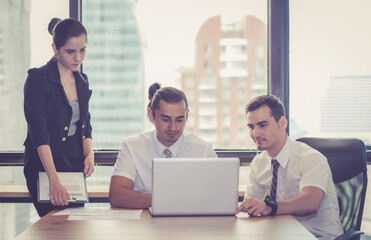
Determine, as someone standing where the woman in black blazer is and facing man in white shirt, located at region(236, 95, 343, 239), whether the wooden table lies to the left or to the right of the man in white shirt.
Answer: right

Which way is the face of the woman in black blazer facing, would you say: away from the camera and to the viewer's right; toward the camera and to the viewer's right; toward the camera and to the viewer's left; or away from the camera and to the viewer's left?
toward the camera and to the viewer's right

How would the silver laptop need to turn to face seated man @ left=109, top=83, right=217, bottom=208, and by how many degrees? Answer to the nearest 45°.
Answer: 0° — it already faces them

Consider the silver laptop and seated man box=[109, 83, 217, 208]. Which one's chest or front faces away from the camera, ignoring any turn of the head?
the silver laptop

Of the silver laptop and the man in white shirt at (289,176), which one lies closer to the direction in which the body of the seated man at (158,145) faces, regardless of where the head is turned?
the silver laptop

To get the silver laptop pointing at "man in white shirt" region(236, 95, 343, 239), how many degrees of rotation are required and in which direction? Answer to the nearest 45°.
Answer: approximately 45° to its right

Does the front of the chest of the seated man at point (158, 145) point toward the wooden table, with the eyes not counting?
yes

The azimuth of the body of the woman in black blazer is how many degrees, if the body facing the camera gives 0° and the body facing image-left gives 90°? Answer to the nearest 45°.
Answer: approximately 315°

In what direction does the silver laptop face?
away from the camera
